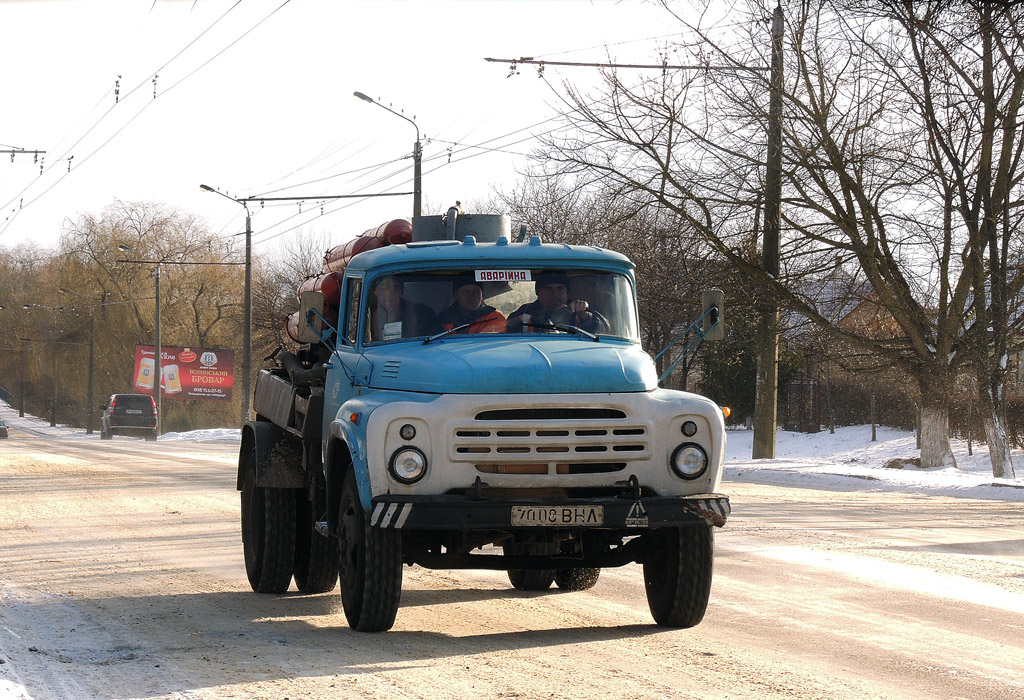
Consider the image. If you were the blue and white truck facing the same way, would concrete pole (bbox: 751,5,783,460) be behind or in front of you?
behind

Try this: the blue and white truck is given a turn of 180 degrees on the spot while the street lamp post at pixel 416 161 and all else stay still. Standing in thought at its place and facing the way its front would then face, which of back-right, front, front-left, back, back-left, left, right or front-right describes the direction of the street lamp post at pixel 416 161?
front

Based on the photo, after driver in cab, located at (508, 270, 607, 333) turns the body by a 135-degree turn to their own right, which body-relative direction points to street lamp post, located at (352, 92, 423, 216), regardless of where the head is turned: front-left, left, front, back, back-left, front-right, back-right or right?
front-right

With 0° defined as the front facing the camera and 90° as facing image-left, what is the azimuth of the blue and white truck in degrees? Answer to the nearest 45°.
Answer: approximately 0°

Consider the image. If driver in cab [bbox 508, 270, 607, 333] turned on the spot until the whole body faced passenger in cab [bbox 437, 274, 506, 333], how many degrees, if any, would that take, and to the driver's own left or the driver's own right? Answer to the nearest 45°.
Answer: approximately 90° to the driver's own right

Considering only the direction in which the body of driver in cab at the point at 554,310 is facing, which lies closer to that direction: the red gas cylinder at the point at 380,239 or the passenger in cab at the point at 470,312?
the passenger in cab

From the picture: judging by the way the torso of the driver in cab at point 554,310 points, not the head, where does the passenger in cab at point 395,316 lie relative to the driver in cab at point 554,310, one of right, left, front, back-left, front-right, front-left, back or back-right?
right
